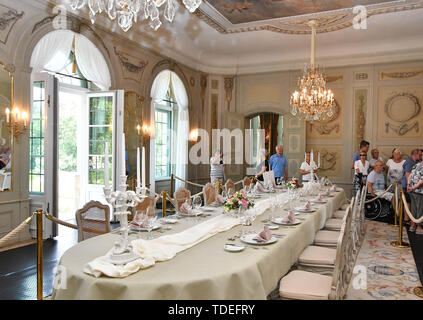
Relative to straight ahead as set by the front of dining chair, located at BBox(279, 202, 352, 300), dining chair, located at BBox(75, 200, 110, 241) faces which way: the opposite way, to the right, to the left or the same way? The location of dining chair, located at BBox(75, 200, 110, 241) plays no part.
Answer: the opposite way

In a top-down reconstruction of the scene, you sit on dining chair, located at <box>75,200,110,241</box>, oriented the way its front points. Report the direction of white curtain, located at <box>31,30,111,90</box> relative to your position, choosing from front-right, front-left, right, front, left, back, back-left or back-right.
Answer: back-left

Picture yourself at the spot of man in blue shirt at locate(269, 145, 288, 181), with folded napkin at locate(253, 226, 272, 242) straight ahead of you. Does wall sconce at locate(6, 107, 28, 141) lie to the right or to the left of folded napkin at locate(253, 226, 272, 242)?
right

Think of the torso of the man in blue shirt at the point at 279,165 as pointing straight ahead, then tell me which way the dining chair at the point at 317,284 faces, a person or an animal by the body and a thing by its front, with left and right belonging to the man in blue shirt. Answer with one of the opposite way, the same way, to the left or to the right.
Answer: to the right

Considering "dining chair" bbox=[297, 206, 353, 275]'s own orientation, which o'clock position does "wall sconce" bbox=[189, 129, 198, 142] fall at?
The wall sconce is roughly at 2 o'clock from the dining chair.

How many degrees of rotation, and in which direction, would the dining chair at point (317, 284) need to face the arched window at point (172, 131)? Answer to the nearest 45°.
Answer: approximately 45° to its right

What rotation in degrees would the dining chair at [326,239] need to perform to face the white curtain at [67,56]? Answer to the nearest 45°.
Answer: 0° — it already faces it

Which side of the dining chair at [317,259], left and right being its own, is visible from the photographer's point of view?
left

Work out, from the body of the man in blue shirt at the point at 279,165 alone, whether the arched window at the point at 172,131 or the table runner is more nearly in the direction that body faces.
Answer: the table runner

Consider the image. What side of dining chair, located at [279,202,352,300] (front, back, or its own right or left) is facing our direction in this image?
left

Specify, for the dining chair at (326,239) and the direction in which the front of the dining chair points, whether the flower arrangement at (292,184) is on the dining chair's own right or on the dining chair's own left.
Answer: on the dining chair's own right

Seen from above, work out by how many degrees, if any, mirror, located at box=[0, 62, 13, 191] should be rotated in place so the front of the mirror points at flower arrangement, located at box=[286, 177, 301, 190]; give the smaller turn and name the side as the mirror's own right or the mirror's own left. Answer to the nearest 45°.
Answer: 0° — it already faces it
